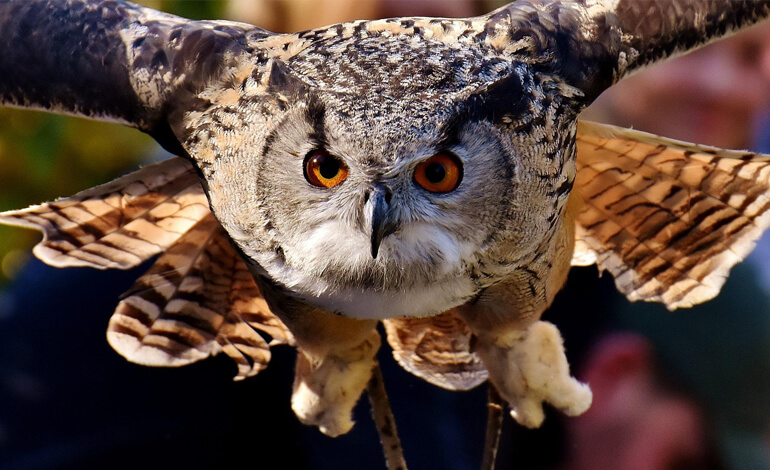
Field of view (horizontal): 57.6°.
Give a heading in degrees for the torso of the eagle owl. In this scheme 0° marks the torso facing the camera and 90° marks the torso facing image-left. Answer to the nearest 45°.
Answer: approximately 0°
